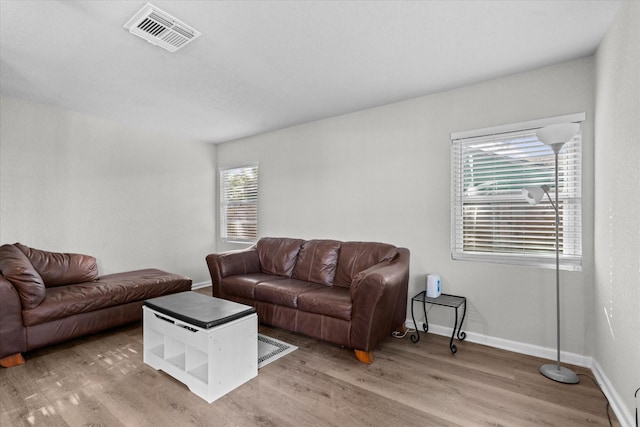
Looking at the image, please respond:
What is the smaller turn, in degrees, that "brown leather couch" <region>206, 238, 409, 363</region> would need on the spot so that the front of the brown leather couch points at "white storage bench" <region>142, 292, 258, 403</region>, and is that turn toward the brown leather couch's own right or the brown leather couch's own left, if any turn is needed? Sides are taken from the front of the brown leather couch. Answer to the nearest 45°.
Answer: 0° — it already faces it

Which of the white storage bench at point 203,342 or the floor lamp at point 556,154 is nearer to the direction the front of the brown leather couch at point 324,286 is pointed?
the white storage bench

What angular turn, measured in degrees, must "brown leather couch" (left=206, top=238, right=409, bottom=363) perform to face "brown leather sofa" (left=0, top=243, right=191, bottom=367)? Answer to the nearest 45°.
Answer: approximately 45° to its right

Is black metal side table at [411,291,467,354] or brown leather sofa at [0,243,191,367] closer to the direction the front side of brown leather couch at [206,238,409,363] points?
the brown leather sofa

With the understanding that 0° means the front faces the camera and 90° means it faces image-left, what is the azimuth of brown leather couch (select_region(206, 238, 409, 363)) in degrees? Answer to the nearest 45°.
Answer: approximately 45°

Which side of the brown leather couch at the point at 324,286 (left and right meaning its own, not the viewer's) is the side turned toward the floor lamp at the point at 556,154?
left

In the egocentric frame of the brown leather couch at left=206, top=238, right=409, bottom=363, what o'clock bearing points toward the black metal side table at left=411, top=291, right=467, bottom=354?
The black metal side table is roughly at 8 o'clock from the brown leather couch.

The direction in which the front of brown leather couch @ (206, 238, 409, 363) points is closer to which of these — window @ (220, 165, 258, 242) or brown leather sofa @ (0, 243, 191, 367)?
the brown leather sofa
